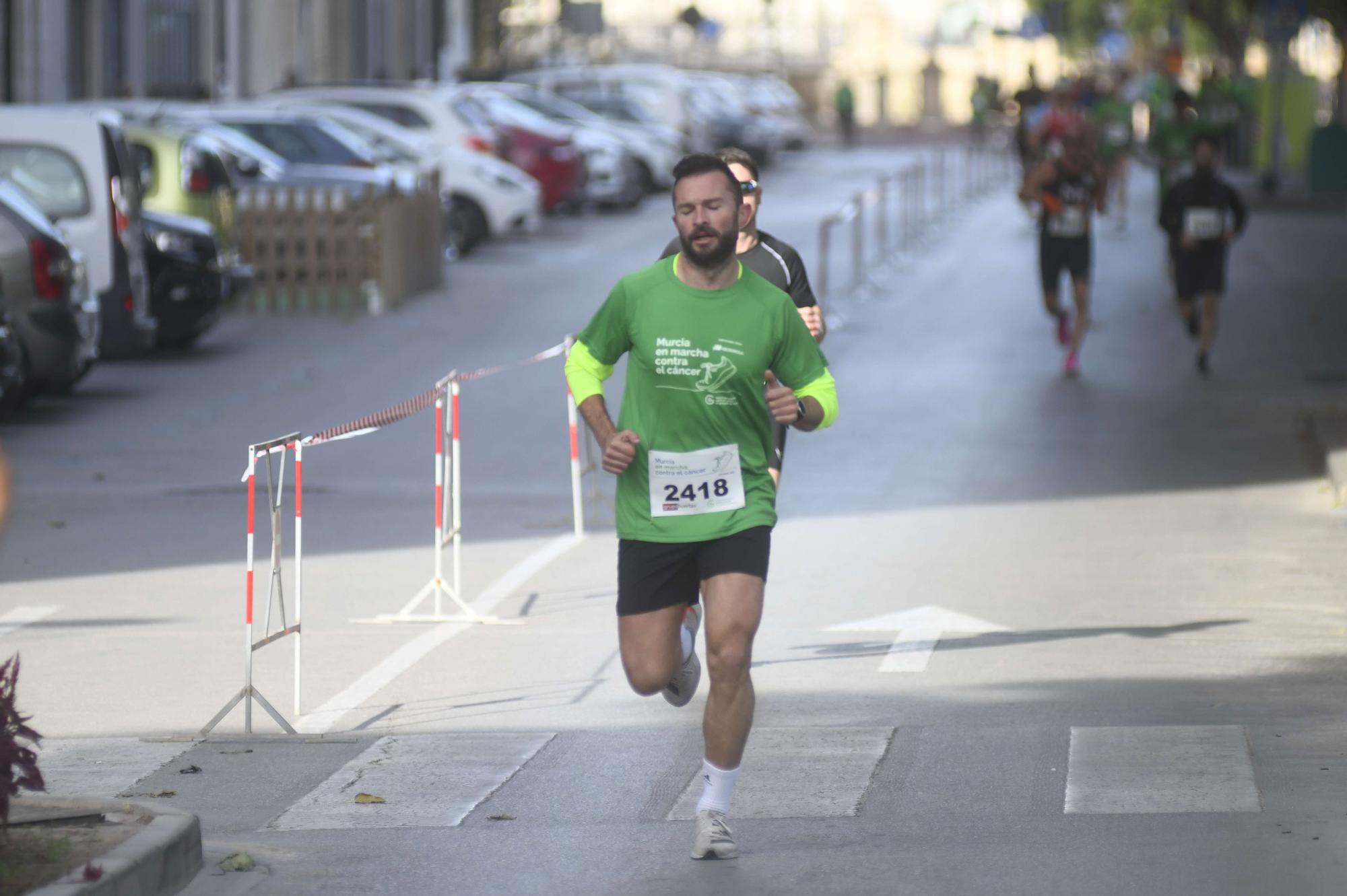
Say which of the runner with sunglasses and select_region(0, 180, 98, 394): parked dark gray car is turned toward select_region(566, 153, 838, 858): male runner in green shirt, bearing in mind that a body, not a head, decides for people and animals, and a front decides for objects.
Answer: the runner with sunglasses

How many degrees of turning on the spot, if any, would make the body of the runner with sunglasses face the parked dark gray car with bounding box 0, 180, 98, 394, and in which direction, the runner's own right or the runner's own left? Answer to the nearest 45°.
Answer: approximately 135° to the runner's own right

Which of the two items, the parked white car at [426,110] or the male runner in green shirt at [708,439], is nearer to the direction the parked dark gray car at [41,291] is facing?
the parked white car

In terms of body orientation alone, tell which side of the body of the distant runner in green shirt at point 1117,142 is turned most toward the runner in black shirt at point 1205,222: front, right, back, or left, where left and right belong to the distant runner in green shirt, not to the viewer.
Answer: front

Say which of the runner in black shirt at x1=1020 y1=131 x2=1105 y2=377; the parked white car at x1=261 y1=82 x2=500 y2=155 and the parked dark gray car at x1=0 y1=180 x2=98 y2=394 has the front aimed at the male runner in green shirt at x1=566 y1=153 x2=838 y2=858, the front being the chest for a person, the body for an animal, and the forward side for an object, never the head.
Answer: the runner in black shirt

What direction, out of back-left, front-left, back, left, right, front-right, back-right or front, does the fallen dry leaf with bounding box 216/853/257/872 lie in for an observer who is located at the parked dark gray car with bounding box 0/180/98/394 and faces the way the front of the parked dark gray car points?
back-left

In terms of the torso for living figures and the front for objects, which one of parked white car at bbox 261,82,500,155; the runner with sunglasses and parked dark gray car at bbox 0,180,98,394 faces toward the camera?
the runner with sunglasses

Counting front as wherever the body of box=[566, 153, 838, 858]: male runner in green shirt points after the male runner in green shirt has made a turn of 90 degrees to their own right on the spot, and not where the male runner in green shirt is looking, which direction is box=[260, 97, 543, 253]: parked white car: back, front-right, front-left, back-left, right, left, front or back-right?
right

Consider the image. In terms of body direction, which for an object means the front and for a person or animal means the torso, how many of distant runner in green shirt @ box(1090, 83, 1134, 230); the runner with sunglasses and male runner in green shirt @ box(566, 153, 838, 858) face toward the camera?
3

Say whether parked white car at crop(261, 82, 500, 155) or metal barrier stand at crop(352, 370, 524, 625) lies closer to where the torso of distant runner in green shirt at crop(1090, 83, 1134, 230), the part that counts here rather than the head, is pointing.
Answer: the metal barrier stand

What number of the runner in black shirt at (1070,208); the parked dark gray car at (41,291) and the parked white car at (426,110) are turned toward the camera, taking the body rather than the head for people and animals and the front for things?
1

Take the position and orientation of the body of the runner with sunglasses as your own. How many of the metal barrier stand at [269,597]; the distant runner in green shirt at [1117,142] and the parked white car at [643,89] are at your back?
2

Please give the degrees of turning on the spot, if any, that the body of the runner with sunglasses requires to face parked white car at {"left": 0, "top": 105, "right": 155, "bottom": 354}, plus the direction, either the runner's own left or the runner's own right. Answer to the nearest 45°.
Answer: approximately 135° to the runner's own right

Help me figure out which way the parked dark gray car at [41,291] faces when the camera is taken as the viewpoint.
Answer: facing away from the viewer and to the left of the viewer

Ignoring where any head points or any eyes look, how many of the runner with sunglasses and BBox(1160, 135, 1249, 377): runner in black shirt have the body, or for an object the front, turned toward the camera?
2
